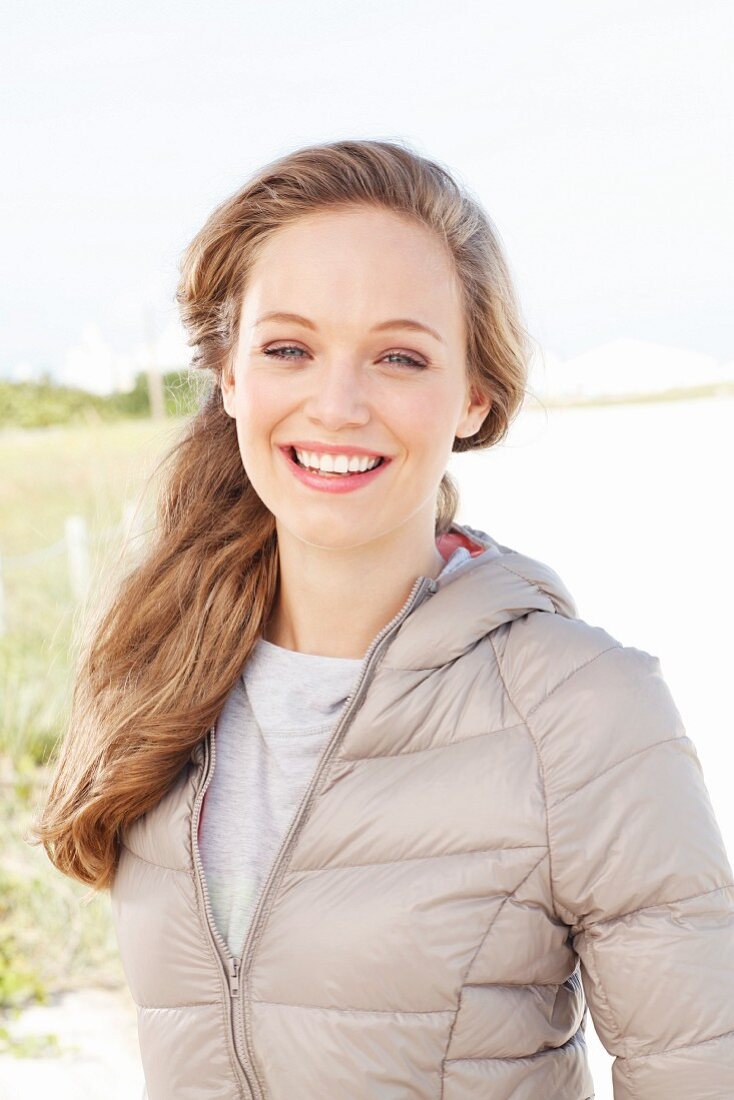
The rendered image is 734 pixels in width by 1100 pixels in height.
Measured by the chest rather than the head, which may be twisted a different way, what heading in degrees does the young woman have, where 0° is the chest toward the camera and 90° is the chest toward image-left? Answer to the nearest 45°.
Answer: approximately 45°

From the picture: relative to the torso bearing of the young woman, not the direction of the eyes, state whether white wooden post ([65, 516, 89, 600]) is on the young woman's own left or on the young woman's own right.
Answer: on the young woman's own right
